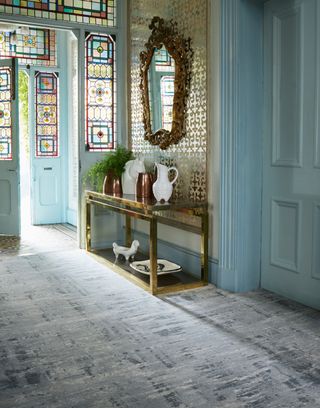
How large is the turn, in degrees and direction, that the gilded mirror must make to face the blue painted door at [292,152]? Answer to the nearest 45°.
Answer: approximately 90° to its left

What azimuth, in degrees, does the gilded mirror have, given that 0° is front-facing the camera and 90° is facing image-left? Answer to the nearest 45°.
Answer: approximately 45°

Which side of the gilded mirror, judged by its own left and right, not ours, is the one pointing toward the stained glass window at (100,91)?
right

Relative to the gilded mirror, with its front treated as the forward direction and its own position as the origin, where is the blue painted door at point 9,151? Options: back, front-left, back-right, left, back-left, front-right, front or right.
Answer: right

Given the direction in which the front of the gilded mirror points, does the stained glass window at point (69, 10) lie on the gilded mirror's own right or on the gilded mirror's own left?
on the gilded mirror's own right
